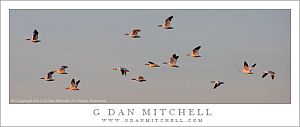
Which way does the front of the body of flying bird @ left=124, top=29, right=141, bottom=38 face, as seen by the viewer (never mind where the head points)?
to the viewer's left
